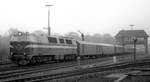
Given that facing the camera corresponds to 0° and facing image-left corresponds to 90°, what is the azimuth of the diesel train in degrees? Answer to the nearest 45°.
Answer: approximately 45°
